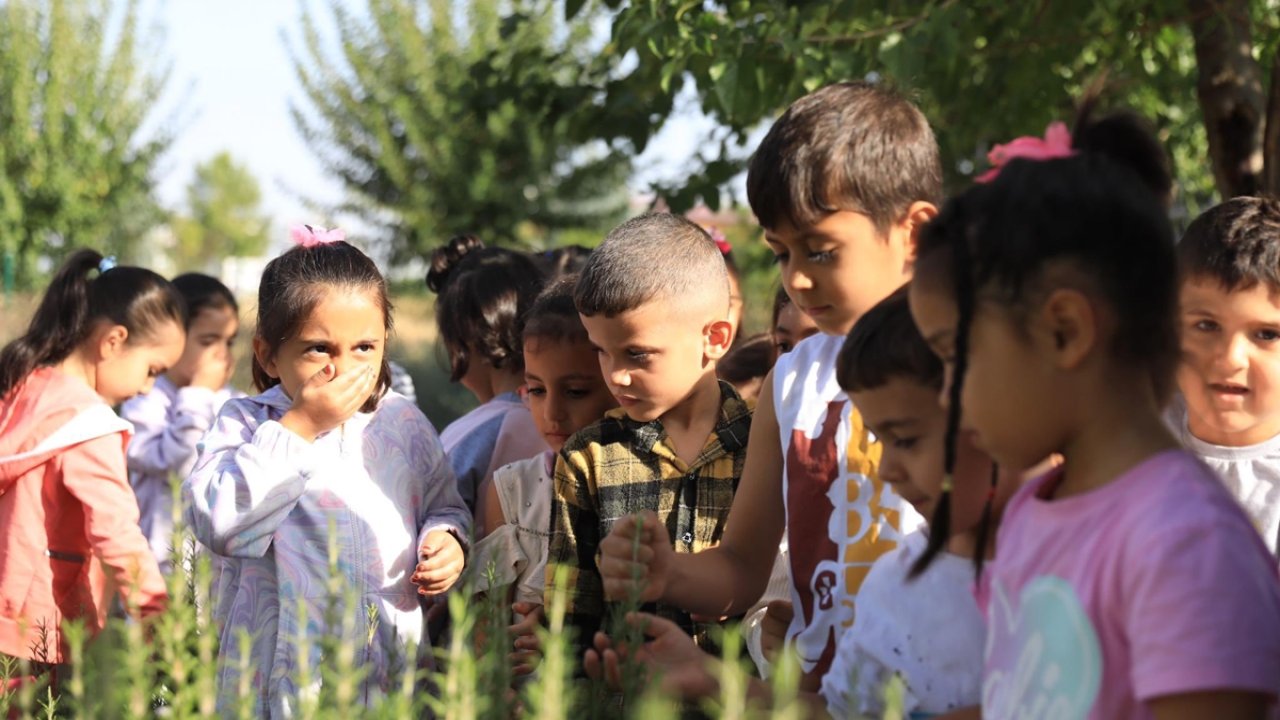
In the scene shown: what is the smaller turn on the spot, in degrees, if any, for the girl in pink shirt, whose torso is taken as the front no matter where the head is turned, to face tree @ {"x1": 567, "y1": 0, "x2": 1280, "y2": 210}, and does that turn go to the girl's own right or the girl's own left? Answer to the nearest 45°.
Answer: approximately 135° to the girl's own right

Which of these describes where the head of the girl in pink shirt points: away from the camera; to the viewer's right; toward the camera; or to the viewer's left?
to the viewer's left

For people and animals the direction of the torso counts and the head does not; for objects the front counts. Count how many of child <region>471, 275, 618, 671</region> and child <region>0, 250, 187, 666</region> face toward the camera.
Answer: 1

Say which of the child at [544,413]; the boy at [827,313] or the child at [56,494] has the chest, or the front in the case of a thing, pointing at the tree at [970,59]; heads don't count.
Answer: the child at [56,494]

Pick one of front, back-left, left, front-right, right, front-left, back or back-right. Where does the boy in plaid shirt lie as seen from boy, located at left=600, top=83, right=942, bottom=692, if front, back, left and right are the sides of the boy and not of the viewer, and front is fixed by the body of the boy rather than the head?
right

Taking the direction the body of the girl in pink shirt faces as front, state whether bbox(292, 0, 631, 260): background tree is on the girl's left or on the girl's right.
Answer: on the girl's right

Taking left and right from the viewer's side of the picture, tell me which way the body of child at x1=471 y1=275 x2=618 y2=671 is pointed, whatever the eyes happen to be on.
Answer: facing the viewer

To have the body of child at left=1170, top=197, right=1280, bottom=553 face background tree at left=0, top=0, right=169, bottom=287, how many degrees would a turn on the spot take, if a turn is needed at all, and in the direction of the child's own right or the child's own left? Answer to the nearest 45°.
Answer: approximately 135° to the child's own right

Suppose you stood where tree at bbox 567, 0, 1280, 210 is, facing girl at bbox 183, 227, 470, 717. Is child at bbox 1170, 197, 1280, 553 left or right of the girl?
left

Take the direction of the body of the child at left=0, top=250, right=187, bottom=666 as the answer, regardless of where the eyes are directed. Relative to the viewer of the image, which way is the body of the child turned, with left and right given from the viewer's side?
facing to the right of the viewer

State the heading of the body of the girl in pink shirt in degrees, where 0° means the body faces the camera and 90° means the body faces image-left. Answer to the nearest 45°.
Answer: approximately 45°

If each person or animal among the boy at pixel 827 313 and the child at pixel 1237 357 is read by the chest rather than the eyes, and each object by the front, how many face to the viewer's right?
0

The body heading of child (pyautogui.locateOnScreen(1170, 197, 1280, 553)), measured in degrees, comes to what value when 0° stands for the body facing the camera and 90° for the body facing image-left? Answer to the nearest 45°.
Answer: approximately 0°

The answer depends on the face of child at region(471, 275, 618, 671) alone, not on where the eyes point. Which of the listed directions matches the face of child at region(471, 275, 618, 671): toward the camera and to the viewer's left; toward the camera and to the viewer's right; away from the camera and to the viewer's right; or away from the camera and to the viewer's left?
toward the camera and to the viewer's left
